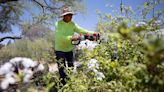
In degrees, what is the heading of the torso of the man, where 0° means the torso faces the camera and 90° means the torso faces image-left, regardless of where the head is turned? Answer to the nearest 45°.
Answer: approximately 315°
